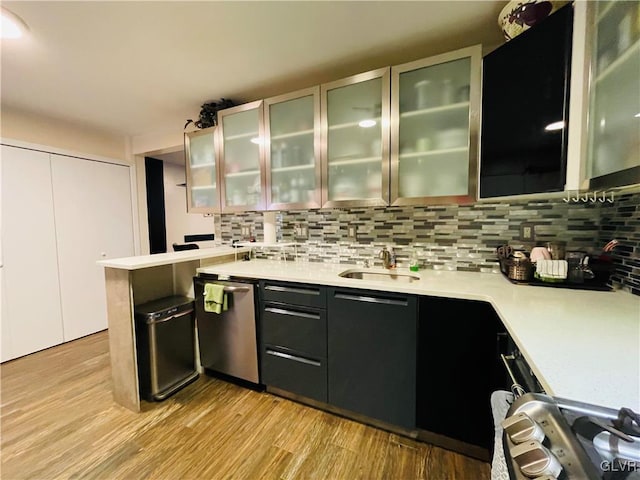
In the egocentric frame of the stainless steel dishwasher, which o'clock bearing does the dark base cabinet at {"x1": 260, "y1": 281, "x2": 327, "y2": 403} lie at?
The dark base cabinet is roughly at 9 o'clock from the stainless steel dishwasher.

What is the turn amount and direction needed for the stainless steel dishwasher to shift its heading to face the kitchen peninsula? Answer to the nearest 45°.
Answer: approximately 45° to its right

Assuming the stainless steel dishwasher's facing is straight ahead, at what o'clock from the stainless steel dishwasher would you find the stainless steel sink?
The stainless steel sink is roughly at 8 o'clock from the stainless steel dishwasher.

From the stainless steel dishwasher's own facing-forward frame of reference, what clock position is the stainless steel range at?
The stainless steel range is roughly at 10 o'clock from the stainless steel dishwasher.

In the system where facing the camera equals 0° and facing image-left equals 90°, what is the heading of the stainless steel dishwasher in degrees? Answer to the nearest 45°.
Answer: approximately 45°

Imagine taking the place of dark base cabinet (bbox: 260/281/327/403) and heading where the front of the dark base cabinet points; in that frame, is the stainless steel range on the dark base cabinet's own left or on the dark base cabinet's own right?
on the dark base cabinet's own left

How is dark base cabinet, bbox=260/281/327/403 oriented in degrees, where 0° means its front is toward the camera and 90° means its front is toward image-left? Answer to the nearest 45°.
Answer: approximately 45°

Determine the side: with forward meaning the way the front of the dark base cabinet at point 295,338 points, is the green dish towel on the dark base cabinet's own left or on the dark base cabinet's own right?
on the dark base cabinet's own right

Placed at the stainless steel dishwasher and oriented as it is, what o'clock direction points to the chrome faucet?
The chrome faucet is roughly at 8 o'clock from the stainless steel dishwasher.
